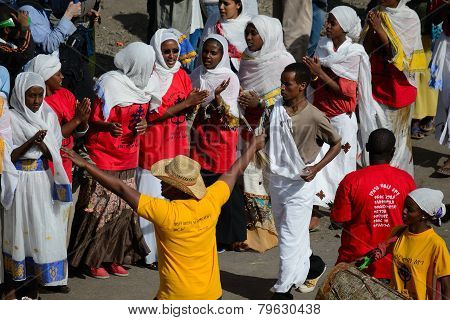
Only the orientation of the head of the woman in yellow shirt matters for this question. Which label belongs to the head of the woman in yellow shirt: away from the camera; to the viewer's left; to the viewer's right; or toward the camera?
to the viewer's left

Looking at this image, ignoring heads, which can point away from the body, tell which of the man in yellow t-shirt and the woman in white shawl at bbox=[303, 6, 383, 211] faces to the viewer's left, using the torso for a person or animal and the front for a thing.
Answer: the woman in white shawl

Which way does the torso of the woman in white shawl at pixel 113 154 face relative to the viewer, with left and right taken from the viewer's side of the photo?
facing the viewer and to the right of the viewer

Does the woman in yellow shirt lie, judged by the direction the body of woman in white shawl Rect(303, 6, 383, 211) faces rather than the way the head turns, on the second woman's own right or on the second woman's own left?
on the second woman's own left

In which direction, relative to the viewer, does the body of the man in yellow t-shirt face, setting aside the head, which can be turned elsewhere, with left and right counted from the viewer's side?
facing away from the viewer

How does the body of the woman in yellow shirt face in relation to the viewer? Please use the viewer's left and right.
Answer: facing the viewer and to the left of the viewer

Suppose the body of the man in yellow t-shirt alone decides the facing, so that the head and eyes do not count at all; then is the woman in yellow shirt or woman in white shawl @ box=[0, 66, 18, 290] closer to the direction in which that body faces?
the woman in white shawl
